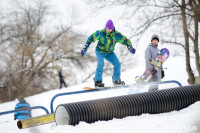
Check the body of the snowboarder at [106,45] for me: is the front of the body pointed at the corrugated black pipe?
yes

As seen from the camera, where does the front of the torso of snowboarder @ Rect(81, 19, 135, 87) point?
toward the camera

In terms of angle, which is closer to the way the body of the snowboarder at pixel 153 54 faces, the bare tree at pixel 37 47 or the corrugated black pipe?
the corrugated black pipe

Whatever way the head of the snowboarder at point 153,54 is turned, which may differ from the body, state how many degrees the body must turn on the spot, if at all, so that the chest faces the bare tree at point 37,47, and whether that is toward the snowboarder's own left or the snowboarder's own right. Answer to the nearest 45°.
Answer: approximately 180°

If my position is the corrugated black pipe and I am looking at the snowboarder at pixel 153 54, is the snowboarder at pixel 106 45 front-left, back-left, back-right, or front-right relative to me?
front-left

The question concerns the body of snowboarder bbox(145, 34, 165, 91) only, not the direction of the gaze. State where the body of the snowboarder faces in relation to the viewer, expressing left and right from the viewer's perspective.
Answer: facing the viewer and to the right of the viewer

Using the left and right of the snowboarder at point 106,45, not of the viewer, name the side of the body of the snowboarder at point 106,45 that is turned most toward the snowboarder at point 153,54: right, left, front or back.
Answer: left

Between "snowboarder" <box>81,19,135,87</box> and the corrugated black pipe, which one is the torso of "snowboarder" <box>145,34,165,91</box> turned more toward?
the corrugated black pipe

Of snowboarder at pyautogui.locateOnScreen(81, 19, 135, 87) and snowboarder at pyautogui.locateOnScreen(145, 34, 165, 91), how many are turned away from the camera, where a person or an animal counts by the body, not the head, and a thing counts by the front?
0
